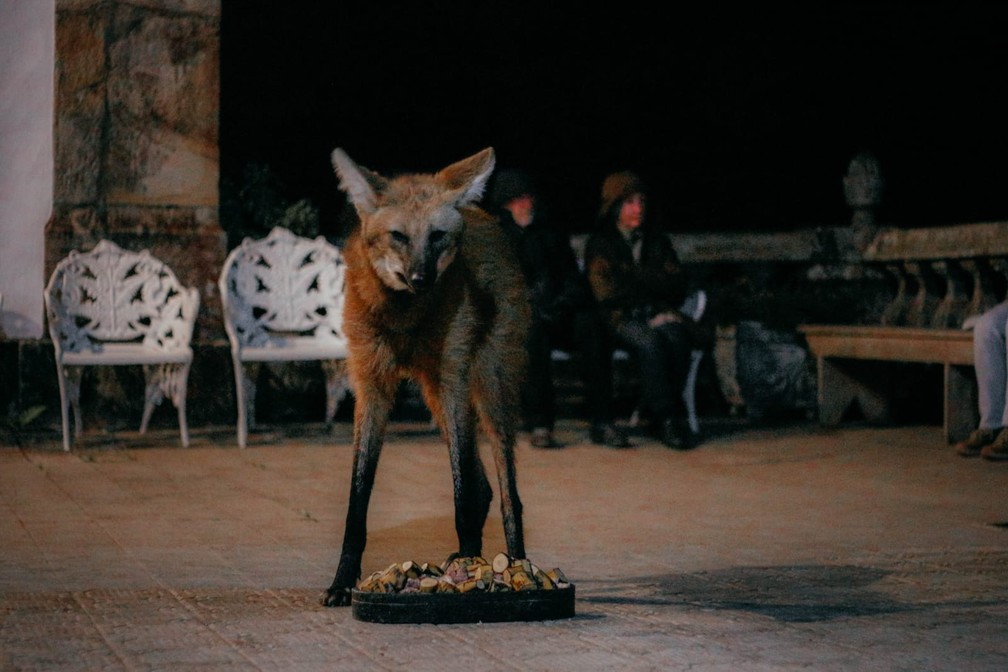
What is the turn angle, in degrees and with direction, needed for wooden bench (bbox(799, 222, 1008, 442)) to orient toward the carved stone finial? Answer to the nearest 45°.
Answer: approximately 135° to its right

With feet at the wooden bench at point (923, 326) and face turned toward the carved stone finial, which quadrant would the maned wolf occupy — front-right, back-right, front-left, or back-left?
back-left

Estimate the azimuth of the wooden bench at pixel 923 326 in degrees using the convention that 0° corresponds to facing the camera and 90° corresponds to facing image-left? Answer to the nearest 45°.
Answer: approximately 45°

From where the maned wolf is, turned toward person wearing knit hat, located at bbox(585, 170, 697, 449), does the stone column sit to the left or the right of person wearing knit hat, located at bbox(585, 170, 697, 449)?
left

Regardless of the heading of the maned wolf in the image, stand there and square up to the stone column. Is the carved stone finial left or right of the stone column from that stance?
right
